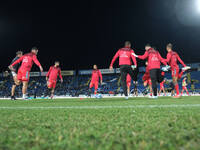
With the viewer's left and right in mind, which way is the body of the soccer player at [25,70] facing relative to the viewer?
facing away from the viewer and to the right of the viewer

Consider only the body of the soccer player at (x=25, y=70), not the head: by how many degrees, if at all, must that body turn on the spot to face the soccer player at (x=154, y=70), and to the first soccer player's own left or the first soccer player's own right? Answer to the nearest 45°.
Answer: approximately 90° to the first soccer player's own right
